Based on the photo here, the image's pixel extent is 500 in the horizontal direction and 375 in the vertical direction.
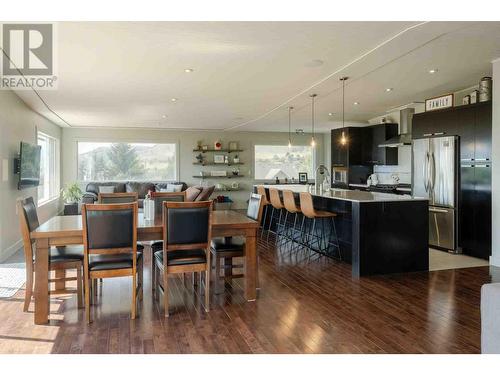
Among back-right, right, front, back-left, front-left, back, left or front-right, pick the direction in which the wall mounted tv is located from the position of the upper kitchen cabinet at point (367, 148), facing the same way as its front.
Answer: front

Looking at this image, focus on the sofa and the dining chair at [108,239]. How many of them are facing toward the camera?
1

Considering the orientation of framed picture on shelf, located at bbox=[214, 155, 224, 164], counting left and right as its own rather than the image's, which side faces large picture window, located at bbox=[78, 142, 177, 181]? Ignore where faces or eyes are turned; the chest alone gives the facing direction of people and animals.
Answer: right

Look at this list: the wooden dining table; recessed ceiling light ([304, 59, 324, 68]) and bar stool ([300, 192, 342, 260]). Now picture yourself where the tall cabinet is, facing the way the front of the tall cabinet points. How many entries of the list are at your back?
0

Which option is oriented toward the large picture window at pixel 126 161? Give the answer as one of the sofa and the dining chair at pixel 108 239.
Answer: the dining chair

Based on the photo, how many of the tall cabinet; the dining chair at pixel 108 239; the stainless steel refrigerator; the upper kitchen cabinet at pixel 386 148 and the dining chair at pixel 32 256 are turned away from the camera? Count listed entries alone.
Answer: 1

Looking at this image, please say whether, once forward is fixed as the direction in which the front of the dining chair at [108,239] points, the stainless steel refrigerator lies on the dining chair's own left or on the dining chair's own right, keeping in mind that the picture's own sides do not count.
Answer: on the dining chair's own right

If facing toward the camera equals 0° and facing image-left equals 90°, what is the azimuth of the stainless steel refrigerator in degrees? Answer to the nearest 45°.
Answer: approximately 45°

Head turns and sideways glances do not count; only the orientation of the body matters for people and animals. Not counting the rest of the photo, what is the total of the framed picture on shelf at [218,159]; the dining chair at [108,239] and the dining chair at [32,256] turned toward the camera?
1

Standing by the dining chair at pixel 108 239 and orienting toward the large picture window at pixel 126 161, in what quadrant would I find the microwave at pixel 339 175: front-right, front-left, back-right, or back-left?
front-right

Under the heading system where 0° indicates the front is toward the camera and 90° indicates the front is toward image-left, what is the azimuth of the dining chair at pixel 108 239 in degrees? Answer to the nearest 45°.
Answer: approximately 180°

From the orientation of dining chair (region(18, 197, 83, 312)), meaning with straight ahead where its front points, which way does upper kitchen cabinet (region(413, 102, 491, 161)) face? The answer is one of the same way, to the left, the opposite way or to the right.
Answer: the opposite way

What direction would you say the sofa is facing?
toward the camera

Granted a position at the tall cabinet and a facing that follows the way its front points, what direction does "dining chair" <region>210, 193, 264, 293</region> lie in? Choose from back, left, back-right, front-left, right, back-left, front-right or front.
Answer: front

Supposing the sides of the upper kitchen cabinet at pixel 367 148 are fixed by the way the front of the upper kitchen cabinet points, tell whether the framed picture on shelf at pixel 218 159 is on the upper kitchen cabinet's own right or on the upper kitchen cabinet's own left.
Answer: on the upper kitchen cabinet's own right

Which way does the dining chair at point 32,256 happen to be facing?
to the viewer's right

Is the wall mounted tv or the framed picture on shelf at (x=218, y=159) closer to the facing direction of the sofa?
the wall mounted tv

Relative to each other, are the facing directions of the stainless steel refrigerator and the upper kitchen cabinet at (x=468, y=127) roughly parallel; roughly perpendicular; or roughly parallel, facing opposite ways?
roughly parallel

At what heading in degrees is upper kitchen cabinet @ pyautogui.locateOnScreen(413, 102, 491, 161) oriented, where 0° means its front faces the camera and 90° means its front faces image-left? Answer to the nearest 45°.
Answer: approximately 45°
